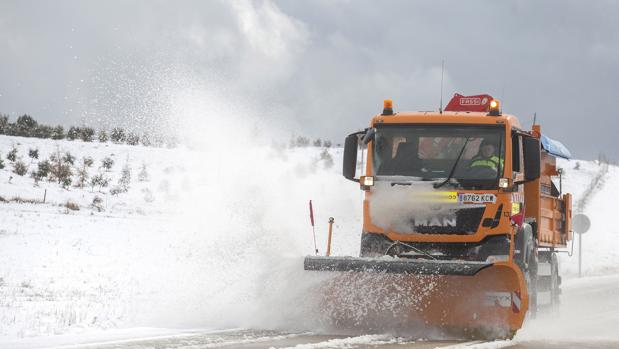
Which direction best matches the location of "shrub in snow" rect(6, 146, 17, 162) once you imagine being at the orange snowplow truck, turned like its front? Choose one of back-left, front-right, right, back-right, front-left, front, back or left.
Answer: back-right

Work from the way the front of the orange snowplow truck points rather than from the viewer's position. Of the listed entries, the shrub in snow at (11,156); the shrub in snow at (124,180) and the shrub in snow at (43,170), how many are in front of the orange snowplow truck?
0

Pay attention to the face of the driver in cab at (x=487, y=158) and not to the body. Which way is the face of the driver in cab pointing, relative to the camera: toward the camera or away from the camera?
toward the camera

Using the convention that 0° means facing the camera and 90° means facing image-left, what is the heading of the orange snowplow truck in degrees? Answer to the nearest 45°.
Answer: approximately 0°

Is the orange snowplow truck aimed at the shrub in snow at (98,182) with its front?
no

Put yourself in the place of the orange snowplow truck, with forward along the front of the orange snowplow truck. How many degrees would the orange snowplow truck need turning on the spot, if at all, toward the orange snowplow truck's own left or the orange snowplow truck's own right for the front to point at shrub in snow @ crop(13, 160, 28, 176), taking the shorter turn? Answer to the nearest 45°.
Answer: approximately 135° to the orange snowplow truck's own right

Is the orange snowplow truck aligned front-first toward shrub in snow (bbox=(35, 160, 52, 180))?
no

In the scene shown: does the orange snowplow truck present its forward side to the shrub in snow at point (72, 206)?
no
